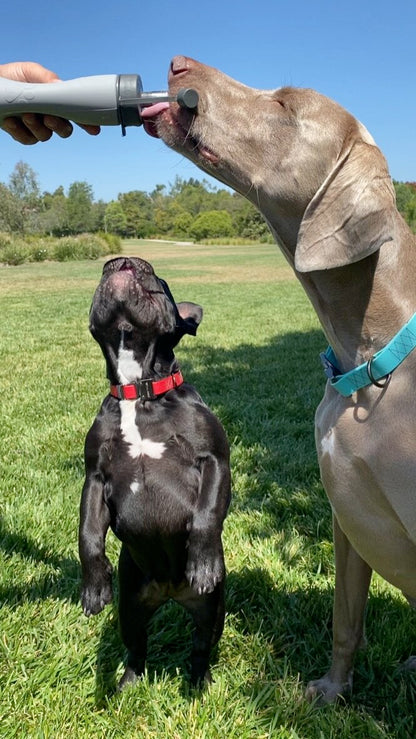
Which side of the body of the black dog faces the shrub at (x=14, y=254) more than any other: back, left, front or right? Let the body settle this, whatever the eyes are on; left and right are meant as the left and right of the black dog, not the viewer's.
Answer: back

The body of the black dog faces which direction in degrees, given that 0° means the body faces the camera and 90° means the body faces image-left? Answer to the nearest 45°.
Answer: approximately 0°

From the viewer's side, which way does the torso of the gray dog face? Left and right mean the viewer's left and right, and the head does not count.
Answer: facing to the left of the viewer

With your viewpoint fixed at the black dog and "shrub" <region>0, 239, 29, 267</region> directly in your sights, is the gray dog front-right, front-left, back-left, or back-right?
back-right
